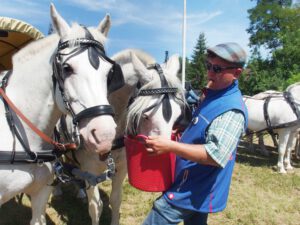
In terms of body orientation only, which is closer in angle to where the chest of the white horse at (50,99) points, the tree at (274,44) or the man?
the man

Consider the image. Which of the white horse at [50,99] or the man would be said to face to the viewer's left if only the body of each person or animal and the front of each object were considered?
the man

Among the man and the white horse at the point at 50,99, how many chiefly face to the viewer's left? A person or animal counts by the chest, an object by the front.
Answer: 1

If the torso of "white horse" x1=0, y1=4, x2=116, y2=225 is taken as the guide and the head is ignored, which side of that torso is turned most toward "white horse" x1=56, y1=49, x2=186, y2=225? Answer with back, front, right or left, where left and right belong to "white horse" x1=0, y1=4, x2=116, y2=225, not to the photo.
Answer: left

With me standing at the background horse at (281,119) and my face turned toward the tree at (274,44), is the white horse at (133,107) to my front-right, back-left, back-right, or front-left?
back-left

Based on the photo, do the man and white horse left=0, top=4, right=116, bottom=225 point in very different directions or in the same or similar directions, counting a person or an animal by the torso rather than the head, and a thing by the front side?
very different directions

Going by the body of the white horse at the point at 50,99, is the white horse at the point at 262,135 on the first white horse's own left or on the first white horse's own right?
on the first white horse's own left

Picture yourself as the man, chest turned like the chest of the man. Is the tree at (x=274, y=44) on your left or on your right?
on your right

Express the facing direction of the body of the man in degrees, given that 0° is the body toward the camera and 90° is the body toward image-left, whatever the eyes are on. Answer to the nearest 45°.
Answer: approximately 90°

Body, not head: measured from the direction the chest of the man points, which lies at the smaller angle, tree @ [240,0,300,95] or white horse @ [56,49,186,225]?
the white horse

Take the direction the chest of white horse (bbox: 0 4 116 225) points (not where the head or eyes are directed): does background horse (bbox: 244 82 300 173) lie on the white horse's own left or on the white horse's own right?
on the white horse's own left

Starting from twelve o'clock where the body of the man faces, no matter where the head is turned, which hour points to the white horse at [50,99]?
The white horse is roughly at 12 o'clock from the man.
